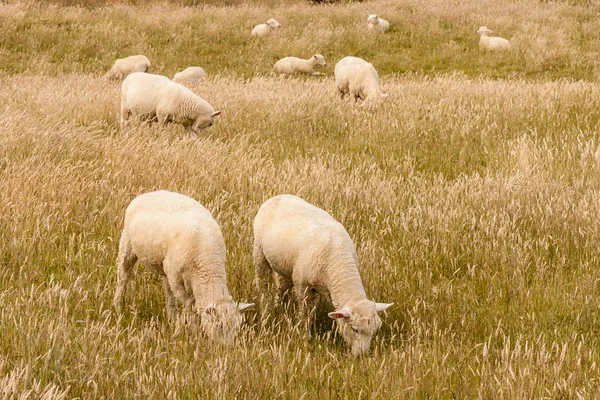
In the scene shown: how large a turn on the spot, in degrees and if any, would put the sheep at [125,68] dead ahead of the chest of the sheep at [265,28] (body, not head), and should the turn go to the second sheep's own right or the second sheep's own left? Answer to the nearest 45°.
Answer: approximately 135° to the second sheep's own right

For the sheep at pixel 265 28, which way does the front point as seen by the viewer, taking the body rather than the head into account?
to the viewer's right

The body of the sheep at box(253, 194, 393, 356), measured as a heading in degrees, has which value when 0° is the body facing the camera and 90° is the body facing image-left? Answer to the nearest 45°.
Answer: approximately 315°

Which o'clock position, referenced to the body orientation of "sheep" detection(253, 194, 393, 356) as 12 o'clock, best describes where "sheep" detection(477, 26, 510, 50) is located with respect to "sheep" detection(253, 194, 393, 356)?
"sheep" detection(477, 26, 510, 50) is roughly at 8 o'clock from "sheep" detection(253, 194, 393, 356).

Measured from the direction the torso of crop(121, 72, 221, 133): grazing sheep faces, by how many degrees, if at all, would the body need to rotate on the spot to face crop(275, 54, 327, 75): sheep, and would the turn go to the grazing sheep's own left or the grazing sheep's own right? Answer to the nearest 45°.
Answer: approximately 90° to the grazing sheep's own left

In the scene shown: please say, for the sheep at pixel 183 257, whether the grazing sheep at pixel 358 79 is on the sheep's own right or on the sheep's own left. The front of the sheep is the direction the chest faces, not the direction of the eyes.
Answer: on the sheep's own left

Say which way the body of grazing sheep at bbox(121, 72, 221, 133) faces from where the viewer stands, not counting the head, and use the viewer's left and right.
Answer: facing to the right of the viewer

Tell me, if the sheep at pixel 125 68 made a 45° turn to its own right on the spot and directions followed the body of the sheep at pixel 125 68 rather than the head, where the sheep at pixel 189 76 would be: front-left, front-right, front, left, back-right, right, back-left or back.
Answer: back

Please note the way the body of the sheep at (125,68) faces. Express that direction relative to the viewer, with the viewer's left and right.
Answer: facing to the left of the viewer

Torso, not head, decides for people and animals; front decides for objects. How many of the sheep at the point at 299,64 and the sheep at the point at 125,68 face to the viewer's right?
1

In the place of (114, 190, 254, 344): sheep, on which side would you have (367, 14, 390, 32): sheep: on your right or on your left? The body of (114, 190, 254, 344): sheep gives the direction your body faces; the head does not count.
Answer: on your left

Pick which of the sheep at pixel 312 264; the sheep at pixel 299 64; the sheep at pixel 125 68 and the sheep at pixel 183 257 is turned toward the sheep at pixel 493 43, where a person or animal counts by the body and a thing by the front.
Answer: the sheep at pixel 299 64

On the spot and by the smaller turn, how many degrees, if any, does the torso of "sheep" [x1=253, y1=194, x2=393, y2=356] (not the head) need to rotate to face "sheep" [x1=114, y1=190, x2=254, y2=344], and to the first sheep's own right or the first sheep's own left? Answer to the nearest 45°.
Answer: approximately 135° to the first sheep's own right

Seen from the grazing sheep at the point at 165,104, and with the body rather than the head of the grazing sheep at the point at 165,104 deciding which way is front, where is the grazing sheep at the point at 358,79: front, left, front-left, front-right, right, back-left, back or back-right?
front-left

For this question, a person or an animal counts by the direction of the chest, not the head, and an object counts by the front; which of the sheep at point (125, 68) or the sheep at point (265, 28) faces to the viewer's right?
the sheep at point (265, 28)

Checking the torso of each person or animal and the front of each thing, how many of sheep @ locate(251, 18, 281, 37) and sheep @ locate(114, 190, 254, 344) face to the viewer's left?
0
